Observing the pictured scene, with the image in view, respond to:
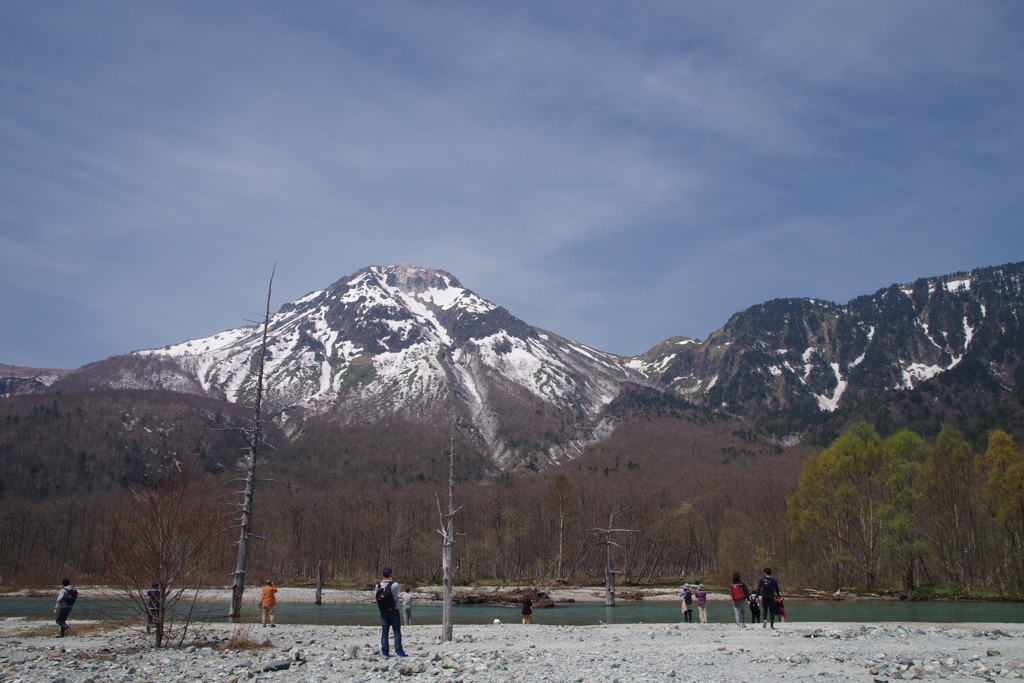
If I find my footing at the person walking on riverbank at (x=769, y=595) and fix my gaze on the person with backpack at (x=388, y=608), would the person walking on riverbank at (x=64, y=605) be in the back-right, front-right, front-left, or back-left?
front-right

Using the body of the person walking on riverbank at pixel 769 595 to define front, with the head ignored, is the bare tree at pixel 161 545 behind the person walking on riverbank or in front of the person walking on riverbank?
behind

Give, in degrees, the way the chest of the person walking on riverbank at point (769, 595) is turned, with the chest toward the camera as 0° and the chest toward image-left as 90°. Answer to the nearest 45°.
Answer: approximately 180°

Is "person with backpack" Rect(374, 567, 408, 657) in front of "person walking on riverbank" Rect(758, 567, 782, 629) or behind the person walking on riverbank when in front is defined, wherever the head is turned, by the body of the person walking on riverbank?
behind

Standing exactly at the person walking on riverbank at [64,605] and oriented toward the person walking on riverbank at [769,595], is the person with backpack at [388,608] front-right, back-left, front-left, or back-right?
front-right

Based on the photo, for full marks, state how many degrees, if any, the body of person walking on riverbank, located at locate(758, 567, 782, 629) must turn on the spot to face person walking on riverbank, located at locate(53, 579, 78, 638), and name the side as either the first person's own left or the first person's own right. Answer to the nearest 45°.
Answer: approximately 135° to the first person's own left
